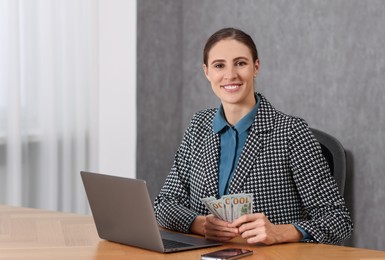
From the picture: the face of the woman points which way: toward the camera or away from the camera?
toward the camera

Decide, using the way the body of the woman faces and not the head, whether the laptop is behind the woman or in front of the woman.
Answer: in front

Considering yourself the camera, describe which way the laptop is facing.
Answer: facing away from the viewer and to the right of the viewer

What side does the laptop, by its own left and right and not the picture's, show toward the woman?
front

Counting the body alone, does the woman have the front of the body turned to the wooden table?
yes

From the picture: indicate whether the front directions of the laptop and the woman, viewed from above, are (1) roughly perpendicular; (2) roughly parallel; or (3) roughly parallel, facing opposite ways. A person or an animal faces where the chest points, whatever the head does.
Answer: roughly parallel, facing opposite ways

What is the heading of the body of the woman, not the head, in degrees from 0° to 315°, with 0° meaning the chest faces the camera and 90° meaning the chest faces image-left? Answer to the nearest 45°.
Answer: approximately 45°
